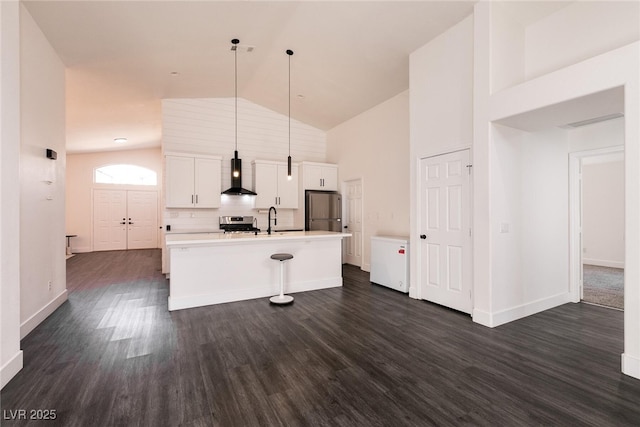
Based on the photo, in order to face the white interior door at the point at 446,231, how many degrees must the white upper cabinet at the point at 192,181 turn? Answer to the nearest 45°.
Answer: approximately 45° to its left

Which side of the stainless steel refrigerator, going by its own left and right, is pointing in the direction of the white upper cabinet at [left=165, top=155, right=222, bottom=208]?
right

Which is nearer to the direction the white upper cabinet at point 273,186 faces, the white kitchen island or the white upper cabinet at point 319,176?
the white kitchen island

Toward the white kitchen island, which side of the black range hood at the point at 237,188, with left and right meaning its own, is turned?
front

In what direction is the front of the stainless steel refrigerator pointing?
toward the camera

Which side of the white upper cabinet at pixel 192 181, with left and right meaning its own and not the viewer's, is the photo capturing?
front

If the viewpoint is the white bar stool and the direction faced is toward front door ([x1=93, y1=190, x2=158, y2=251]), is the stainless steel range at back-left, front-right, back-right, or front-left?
front-right

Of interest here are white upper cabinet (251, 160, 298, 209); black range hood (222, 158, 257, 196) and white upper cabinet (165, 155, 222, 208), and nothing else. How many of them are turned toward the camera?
3

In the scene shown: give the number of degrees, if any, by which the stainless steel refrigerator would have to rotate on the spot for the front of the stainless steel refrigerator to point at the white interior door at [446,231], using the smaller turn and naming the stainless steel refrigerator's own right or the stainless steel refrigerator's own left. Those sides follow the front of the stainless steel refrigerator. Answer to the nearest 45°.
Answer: approximately 45° to the stainless steel refrigerator's own left

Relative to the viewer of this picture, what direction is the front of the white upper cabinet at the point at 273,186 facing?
facing the viewer

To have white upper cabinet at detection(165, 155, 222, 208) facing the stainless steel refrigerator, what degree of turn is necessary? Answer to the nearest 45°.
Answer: approximately 90° to its left

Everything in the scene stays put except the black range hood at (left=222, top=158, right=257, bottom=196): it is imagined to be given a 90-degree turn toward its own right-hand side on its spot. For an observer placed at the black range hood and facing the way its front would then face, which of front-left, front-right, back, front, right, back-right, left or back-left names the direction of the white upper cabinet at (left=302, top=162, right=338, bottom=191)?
back

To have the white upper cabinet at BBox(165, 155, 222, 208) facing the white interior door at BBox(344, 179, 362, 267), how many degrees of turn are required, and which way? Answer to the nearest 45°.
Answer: approximately 90° to its left
